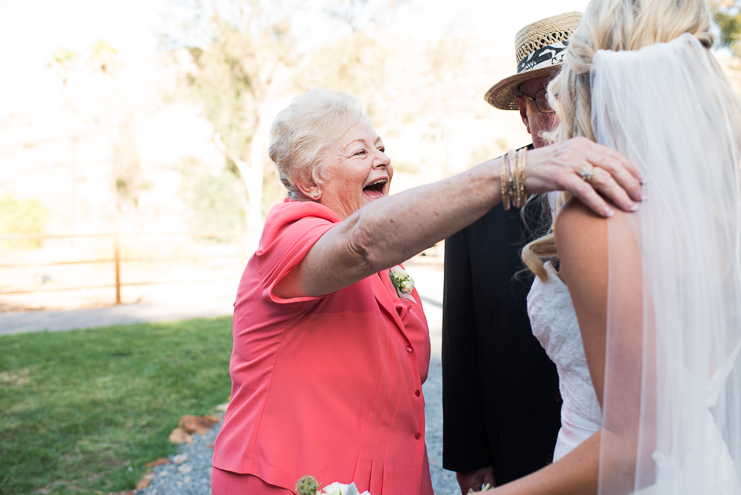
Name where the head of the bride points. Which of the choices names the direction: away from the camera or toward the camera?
away from the camera

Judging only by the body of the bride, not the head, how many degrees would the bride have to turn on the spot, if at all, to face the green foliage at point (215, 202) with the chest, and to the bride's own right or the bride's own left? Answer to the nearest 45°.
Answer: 0° — they already face it

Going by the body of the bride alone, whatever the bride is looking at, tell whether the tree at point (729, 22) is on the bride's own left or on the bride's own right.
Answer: on the bride's own right

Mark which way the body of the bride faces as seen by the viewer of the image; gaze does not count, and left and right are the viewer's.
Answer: facing away from the viewer and to the left of the viewer
